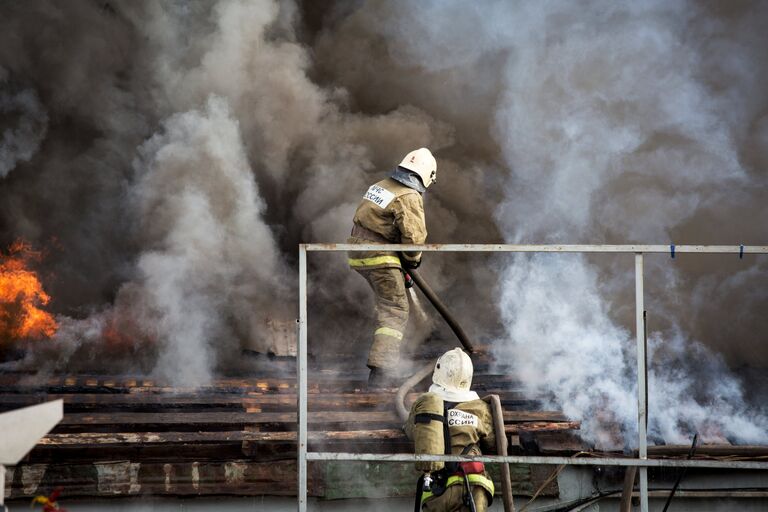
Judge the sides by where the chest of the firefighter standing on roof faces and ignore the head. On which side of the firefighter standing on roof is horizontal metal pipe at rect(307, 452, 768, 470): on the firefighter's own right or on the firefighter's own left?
on the firefighter's own right

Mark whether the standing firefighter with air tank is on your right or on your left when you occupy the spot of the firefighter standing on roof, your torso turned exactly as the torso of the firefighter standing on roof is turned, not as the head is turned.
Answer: on your right

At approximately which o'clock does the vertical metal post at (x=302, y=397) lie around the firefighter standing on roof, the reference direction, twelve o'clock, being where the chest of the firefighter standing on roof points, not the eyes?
The vertical metal post is roughly at 5 o'clock from the firefighter standing on roof.

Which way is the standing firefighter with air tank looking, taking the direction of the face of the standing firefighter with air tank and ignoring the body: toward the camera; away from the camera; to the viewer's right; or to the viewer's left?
away from the camera

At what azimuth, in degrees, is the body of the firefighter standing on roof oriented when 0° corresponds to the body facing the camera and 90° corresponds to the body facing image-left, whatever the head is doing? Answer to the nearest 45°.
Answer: approximately 225°

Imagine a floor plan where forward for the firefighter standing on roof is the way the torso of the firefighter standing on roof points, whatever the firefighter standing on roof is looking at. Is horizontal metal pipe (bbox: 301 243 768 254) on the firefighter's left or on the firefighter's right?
on the firefighter's right
